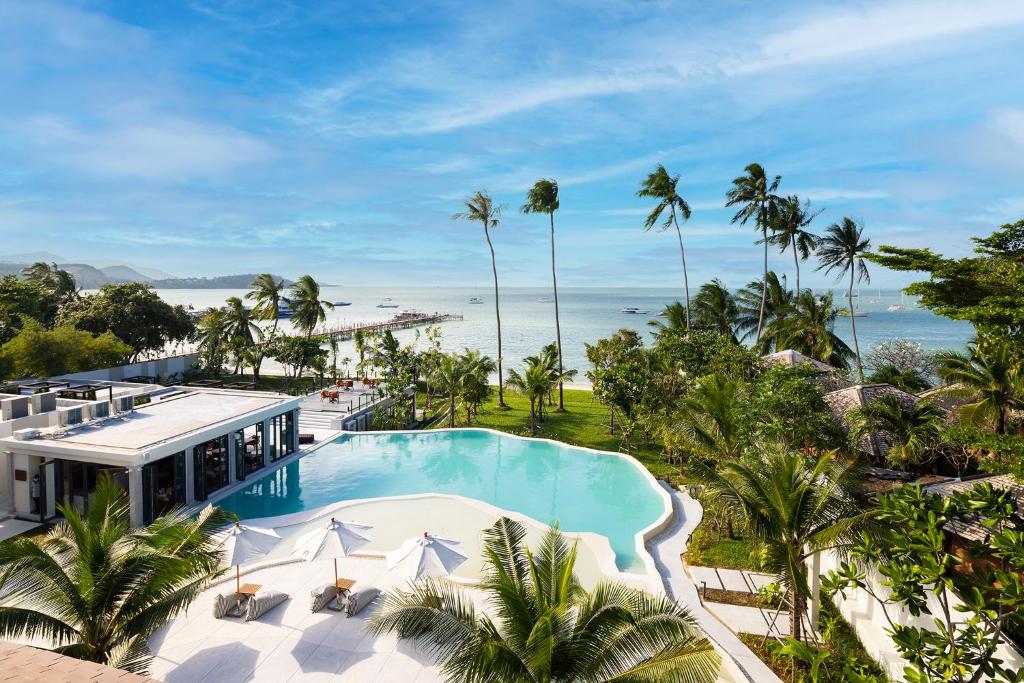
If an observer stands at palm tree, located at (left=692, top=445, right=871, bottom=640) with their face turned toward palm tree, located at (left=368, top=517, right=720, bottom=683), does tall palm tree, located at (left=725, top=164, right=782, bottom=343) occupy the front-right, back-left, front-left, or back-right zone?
back-right

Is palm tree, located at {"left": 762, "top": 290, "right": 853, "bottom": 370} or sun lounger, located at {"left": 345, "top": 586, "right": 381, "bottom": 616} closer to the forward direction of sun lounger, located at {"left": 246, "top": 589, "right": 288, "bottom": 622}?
the palm tree

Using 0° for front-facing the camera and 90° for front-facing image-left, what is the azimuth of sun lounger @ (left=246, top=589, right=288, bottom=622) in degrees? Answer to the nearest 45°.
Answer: approximately 225°

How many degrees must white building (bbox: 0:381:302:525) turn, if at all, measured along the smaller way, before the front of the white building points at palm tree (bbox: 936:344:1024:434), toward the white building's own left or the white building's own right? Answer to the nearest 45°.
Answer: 0° — it already faces it

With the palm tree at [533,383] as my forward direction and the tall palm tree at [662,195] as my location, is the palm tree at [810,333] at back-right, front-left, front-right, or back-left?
back-left

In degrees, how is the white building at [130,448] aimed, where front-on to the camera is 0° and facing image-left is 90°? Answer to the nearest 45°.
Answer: approximately 315°

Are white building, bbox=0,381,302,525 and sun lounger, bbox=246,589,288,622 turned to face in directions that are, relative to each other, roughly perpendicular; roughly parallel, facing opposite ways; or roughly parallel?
roughly perpendicular
